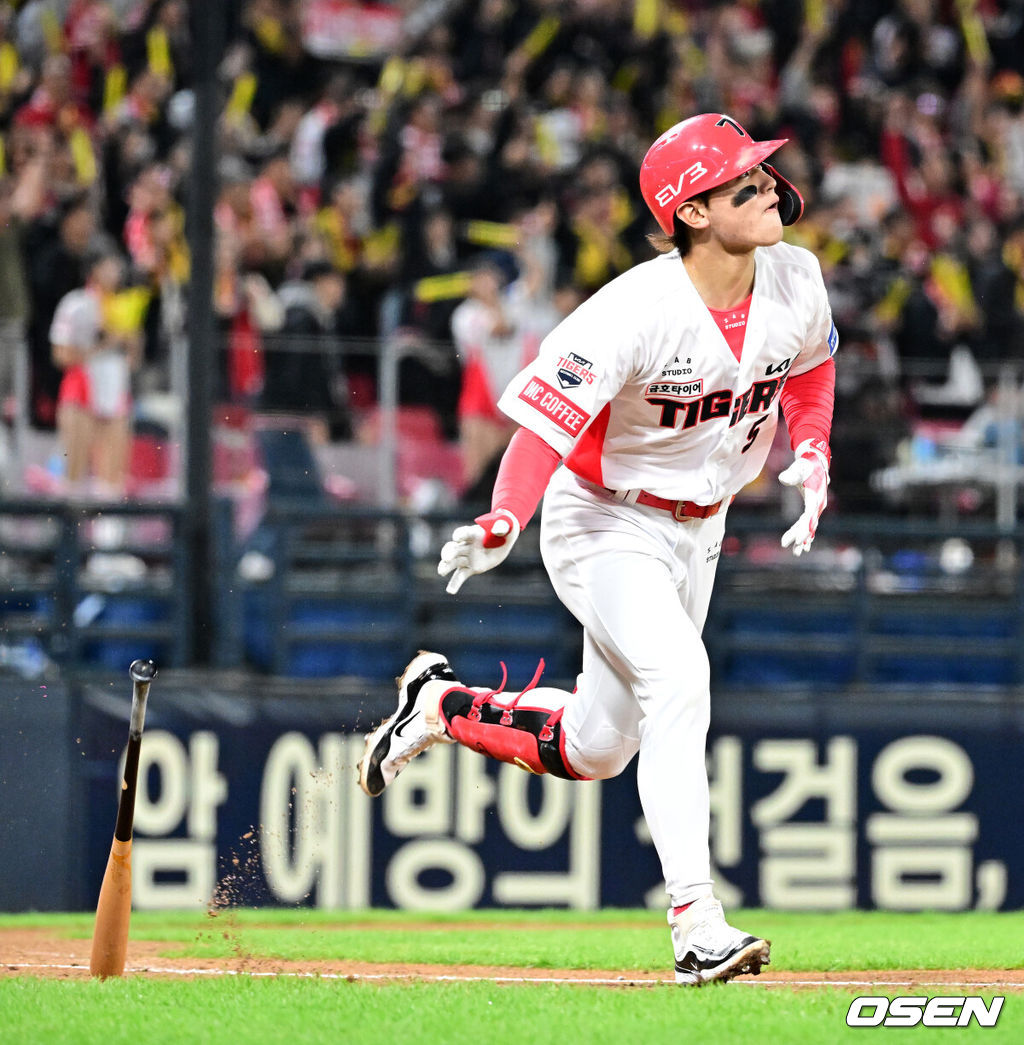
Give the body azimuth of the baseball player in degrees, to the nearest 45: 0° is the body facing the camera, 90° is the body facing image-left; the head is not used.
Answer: approximately 315°

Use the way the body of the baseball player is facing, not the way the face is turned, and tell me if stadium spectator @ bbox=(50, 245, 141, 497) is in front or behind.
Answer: behind

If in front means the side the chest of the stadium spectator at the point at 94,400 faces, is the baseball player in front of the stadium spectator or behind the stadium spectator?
in front

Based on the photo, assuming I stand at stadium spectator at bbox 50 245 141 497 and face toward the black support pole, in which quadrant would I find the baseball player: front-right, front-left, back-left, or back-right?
front-right

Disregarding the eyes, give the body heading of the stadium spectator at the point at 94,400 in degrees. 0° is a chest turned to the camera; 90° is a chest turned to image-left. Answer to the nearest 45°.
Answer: approximately 315°

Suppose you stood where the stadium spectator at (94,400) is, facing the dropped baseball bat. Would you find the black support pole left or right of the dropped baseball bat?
left

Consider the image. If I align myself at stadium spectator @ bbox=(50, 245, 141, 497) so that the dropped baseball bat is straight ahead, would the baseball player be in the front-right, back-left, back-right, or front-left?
front-left

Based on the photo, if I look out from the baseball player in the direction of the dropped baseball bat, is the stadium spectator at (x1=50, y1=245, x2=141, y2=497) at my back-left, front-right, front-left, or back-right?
front-right
